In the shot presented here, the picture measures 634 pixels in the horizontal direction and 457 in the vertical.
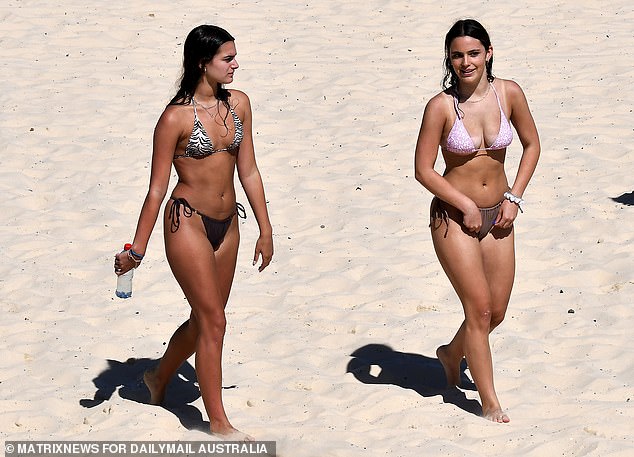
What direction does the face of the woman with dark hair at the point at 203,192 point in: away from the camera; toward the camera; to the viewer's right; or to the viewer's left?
to the viewer's right

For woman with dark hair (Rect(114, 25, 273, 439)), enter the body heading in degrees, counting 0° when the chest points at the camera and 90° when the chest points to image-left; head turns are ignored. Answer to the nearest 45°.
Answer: approximately 315°

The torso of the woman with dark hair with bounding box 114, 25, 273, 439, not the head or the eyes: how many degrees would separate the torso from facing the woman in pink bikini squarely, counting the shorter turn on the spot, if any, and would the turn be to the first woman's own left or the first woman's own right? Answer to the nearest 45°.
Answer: approximately 45° to the first woman's own left
